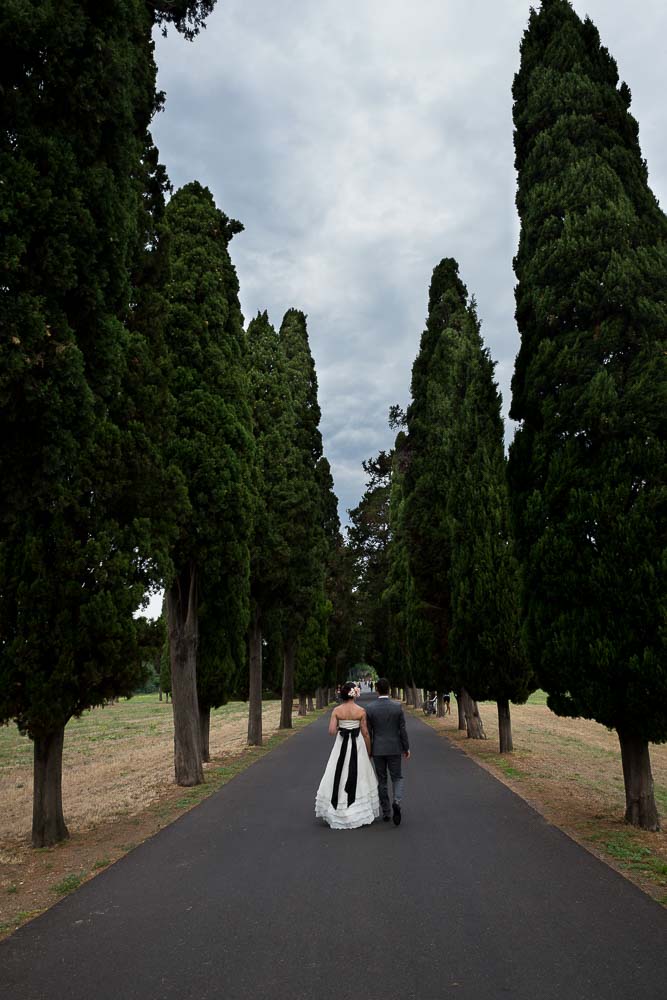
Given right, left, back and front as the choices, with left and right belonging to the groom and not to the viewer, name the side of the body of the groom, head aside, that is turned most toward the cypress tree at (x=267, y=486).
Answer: front

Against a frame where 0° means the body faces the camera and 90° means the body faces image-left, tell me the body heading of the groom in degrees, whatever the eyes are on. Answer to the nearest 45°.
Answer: approximately 180°

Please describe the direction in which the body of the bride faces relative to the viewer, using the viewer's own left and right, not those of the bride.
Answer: facing away from the viewer

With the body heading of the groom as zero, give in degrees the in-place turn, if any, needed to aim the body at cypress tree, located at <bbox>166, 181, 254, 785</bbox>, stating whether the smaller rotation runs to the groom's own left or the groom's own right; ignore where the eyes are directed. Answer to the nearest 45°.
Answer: approximately 45° to the groom's own left

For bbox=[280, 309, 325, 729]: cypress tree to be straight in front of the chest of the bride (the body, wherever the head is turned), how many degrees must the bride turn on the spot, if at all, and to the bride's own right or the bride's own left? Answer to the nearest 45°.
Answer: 0° — they already face it

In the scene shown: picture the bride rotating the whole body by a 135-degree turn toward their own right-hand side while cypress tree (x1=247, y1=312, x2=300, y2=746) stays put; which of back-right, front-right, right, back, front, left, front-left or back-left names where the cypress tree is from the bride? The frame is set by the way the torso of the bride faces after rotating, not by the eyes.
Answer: back-left

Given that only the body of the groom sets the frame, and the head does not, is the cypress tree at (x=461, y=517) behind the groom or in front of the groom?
in front

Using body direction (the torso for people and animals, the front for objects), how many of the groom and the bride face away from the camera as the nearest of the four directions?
2

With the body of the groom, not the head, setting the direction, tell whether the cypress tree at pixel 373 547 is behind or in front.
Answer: in front

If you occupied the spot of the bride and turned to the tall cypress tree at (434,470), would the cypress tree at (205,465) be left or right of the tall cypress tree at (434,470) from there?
left
